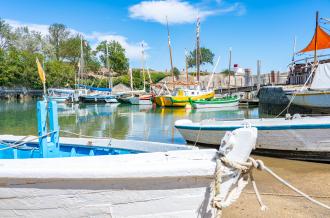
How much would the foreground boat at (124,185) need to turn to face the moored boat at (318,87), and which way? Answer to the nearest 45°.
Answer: approximately 45° to its left

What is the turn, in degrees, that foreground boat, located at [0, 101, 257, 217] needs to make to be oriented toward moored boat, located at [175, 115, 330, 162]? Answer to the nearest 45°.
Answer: approximately 45° to its left

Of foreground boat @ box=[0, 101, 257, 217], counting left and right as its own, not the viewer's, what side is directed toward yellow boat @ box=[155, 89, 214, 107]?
left

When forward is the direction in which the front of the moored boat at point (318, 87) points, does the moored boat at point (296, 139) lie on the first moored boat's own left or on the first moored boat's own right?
on the first moored boat's own left

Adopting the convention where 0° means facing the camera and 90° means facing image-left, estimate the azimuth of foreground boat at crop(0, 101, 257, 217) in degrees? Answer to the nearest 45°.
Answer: approximately 270°

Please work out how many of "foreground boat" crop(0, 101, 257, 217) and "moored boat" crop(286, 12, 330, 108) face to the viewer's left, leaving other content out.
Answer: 1

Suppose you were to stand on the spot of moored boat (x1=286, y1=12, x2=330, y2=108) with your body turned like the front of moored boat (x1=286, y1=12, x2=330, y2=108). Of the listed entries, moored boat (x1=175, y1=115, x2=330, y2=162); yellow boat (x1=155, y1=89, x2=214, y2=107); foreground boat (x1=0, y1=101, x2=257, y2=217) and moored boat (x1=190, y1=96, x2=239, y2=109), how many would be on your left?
2

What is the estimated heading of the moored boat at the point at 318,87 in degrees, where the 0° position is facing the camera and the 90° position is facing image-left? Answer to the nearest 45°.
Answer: approximately 90°

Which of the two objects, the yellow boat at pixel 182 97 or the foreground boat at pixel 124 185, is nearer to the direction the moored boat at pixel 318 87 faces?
the yellow boat

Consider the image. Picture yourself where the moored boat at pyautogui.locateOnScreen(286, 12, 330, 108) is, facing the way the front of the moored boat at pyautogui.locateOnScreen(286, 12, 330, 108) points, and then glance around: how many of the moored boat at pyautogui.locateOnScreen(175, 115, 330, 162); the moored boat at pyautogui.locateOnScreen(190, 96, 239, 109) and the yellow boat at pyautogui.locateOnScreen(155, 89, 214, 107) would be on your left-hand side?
1
